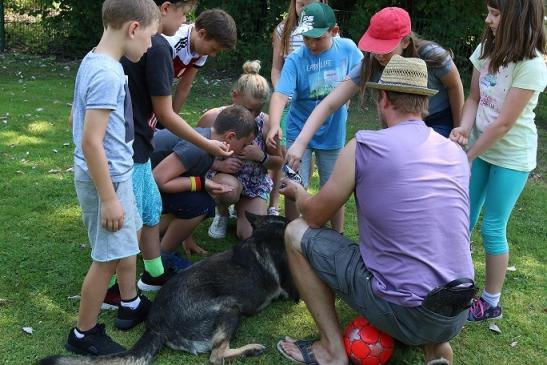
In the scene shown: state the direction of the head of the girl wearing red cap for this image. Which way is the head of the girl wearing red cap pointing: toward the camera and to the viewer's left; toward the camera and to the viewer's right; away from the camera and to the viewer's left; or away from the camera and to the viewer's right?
toward the camera and to the viewer's left

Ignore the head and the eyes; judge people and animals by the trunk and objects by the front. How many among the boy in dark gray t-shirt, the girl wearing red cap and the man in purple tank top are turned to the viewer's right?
1

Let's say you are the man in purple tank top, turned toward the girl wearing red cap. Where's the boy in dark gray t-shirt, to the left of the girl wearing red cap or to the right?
left

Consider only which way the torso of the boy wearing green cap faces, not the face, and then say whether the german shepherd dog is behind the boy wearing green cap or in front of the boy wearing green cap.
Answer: in front

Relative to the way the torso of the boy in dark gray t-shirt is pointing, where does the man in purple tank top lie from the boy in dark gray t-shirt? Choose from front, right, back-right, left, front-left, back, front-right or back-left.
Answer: front-right

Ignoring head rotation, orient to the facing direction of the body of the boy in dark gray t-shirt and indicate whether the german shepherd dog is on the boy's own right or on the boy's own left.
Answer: on the boy's own right

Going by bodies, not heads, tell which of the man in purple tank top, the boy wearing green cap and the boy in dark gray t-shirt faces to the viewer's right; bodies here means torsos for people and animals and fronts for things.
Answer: the boy in dark gray t-shirt

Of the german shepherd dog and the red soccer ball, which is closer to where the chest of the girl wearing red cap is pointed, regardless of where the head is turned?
the german shepherd dog

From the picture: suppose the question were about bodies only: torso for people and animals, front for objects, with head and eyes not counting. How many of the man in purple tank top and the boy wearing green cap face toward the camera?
1

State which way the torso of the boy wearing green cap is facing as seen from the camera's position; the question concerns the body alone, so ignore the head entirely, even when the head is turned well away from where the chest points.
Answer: toward the camera

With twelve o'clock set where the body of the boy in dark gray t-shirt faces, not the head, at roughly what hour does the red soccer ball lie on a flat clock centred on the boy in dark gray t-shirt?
The red soccer ball is roughly at 2 o'clock from the boy in dark gray t-shirt.

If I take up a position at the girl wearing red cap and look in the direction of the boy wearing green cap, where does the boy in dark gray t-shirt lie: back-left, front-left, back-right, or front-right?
front-left

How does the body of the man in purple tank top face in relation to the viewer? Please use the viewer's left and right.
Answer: facing away from the viewer and to the left of the viewer

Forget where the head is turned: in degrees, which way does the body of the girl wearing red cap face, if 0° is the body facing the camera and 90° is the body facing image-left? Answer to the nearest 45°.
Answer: approximately 45°

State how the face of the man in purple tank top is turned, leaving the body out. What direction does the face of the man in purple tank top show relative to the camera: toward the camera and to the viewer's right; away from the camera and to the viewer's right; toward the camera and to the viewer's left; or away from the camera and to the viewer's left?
away from the camera and to the viewer's left

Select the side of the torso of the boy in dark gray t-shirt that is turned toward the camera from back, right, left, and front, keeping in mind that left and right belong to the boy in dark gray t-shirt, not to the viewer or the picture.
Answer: right

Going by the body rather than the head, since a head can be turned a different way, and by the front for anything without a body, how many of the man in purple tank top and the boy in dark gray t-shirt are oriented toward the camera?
0
